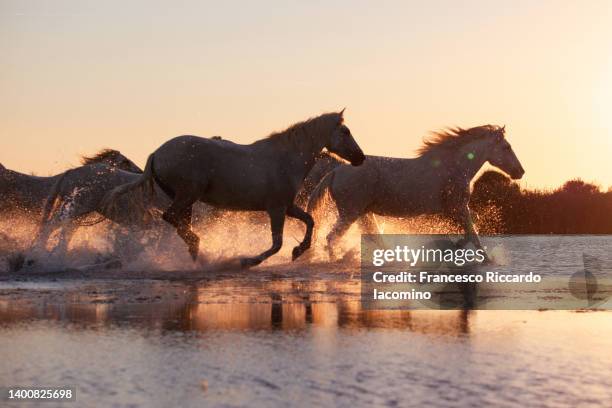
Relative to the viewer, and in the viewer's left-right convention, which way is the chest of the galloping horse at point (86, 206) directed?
facing to the right of the viewer

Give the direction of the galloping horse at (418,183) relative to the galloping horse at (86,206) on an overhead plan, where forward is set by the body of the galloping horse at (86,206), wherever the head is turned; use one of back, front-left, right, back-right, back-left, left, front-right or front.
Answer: front

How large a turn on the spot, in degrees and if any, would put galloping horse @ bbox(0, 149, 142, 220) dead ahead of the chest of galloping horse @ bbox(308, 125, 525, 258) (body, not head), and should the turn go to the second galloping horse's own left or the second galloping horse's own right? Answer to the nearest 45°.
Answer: approximately 180°

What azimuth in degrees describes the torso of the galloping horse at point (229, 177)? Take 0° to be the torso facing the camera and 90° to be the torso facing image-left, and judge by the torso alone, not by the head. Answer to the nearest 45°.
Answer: approximately 270°

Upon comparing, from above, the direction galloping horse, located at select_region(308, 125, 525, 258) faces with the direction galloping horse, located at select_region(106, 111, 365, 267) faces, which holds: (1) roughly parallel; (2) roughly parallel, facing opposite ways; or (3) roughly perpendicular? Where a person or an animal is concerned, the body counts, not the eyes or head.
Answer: roughly parallel

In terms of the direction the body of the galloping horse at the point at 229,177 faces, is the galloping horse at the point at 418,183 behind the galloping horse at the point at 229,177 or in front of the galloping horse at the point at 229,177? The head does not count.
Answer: in front

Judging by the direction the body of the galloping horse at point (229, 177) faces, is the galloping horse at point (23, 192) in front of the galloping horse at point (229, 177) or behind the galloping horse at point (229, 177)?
behind

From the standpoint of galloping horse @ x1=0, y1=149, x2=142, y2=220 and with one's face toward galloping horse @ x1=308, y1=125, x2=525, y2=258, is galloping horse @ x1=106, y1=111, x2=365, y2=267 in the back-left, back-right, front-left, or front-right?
front-right

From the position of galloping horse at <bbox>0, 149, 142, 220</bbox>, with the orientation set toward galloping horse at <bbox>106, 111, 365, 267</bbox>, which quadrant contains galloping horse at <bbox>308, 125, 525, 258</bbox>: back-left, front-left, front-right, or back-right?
front-left

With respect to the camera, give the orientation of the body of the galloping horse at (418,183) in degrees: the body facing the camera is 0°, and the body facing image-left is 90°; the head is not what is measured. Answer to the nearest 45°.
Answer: approximately 270°

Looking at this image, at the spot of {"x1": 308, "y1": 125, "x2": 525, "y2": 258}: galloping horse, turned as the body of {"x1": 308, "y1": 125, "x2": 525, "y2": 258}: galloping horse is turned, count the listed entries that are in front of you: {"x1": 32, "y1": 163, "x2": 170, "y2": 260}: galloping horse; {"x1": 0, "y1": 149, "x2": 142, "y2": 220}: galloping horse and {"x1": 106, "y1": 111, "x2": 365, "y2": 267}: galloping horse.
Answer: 0

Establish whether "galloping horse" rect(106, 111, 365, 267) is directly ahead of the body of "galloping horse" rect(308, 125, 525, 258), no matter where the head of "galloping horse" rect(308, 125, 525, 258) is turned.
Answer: no

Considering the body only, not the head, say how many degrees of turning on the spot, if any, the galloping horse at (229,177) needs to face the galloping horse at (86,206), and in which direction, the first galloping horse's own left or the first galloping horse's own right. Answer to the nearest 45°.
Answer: approximately 135° to the first galloping horse's own left

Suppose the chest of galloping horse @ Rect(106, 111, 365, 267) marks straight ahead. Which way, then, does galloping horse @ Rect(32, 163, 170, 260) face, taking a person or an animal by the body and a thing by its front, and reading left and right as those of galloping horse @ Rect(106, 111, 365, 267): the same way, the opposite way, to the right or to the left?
the same way
